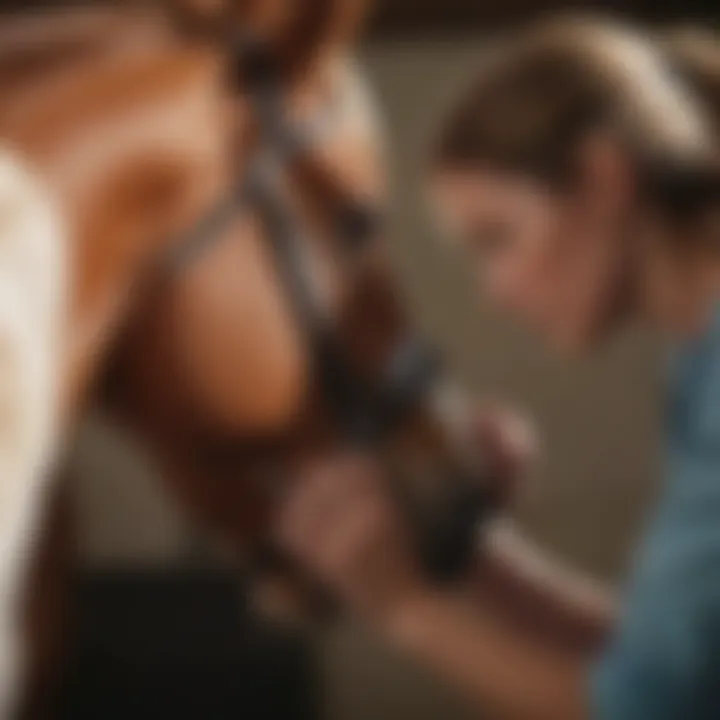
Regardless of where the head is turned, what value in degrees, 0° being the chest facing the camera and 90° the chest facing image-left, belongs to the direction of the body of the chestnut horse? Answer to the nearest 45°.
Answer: approximately 270°

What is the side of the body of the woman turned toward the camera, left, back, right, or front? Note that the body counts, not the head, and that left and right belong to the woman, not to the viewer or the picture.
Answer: left

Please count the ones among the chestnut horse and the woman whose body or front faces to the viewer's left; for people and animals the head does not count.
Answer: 1

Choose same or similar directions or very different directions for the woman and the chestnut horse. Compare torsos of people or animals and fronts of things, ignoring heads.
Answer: very different directions
